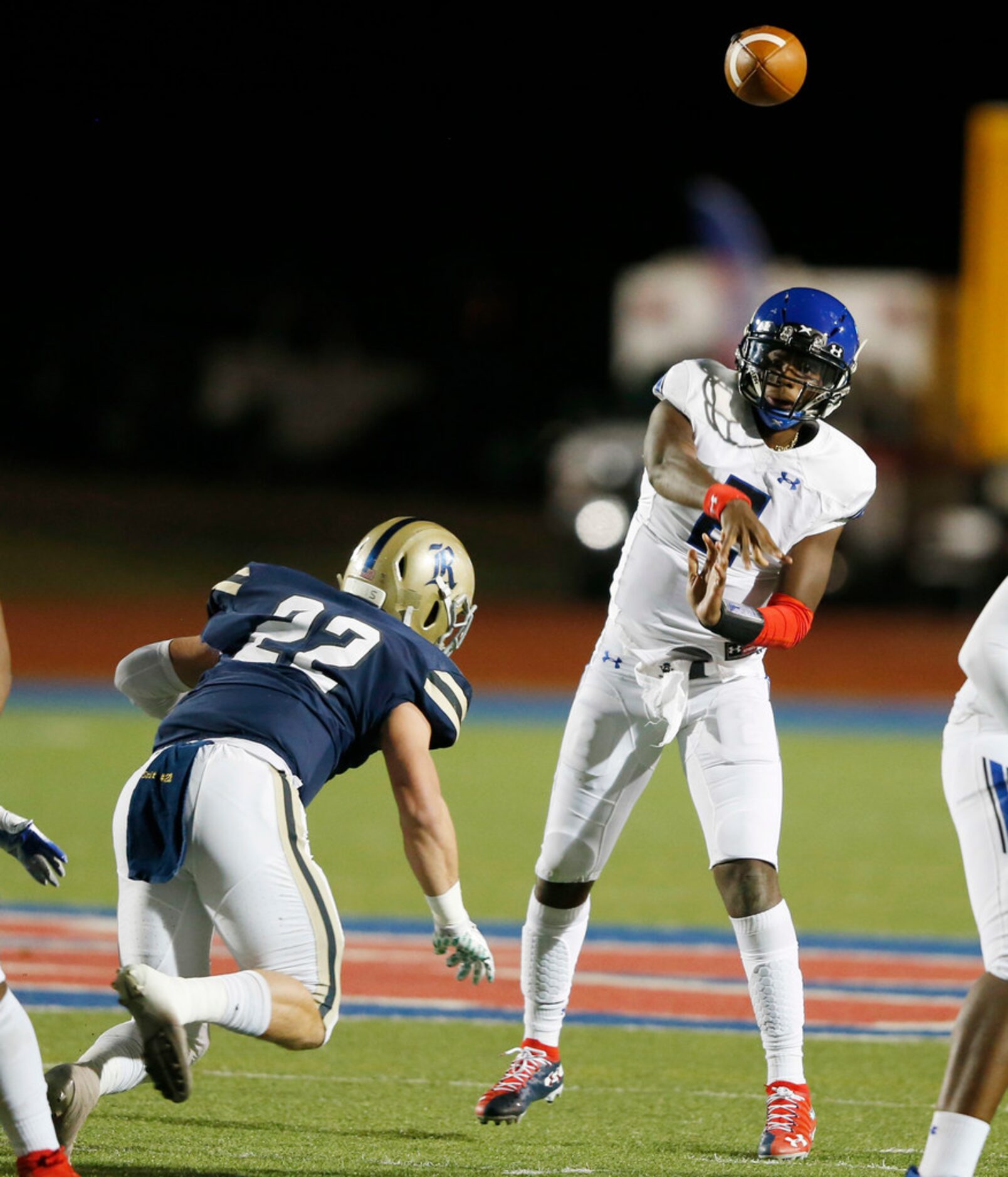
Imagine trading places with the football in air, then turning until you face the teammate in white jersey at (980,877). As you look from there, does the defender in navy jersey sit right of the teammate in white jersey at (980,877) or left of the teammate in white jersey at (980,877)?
right

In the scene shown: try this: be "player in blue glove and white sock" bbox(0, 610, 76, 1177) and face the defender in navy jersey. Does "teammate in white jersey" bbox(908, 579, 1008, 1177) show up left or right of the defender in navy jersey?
right

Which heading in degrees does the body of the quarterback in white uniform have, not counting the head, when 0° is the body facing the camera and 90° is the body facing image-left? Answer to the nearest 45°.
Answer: approximately 0°

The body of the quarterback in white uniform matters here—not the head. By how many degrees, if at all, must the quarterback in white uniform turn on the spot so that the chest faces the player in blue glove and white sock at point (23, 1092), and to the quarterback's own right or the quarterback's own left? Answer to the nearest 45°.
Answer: approximately 45° to the quarterback's own right
